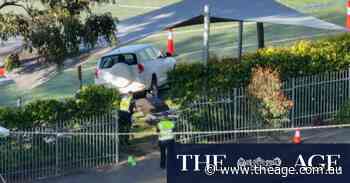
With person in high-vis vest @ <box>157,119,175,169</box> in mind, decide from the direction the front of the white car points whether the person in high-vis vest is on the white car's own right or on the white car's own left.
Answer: on the white car's own right

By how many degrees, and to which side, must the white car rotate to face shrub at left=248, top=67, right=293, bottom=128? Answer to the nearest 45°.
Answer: approximately 90° to its right

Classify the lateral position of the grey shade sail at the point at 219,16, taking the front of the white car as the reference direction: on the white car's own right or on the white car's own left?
on the white car's own right

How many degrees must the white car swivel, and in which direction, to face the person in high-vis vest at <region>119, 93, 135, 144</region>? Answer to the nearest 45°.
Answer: approximately 135° to its right

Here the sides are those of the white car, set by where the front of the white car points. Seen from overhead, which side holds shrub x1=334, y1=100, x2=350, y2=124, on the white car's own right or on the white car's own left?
on the white car's own right

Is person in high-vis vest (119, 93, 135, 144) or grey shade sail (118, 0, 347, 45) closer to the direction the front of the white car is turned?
the grey shade sail

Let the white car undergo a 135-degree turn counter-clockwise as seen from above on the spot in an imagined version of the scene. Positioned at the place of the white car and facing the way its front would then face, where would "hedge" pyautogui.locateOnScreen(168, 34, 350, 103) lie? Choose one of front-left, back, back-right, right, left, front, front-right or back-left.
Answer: back-left

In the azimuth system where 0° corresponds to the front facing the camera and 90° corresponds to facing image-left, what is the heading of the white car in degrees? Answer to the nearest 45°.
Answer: approximately 225°

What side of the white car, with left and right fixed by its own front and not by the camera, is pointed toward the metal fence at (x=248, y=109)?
right

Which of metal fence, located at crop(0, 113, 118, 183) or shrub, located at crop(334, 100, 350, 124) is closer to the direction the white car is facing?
the shrub
